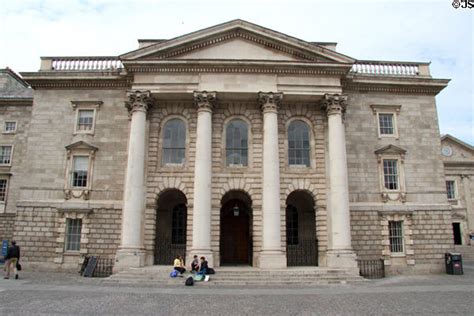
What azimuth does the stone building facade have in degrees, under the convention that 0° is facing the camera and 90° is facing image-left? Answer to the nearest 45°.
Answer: approximately 0°
